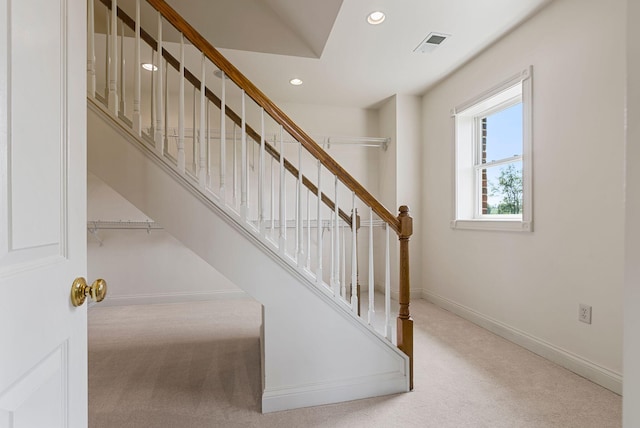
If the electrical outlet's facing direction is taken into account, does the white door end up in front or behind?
in front

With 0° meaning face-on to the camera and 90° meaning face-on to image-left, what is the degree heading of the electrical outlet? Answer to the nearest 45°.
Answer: approximately 45°

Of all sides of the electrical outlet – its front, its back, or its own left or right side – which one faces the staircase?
front

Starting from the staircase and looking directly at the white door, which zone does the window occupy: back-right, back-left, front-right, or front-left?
back-left

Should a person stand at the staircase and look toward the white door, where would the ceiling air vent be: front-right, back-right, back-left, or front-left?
back-left
